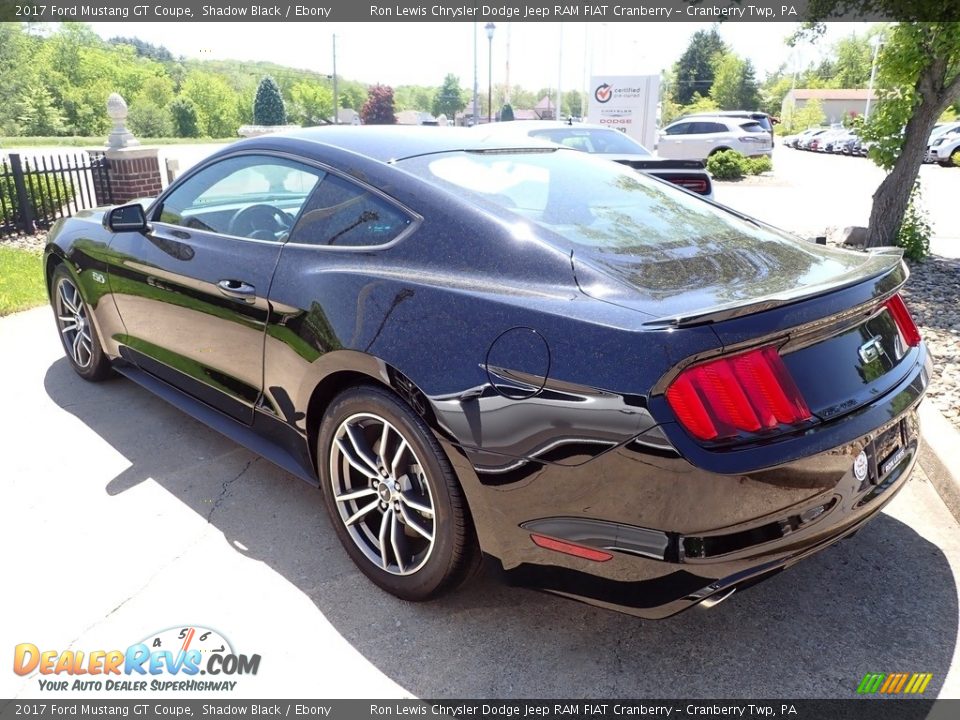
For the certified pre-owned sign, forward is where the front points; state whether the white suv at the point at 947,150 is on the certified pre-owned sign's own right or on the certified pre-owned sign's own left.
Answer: on the certified pre-owned sign's own left

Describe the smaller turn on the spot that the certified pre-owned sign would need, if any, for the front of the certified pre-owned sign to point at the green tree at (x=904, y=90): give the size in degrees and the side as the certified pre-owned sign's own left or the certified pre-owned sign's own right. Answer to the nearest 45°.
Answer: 0° — it already faces it

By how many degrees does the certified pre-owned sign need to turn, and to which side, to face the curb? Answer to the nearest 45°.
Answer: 0° — it already faces it

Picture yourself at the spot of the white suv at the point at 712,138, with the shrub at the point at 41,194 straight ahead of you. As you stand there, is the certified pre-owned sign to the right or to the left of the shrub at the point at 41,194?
right

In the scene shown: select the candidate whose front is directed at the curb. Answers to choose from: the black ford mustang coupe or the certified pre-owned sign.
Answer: the certified pre-owned sign

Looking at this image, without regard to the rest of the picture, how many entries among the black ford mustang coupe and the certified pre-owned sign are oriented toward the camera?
1

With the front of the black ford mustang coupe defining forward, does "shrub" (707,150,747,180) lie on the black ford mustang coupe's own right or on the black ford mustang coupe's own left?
on the black ford mustang coupe's own right

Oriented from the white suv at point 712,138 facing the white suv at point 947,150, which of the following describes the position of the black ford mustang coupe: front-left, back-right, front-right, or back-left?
back-right

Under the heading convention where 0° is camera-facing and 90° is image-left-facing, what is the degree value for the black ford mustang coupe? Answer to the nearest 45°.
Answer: approximately 135°

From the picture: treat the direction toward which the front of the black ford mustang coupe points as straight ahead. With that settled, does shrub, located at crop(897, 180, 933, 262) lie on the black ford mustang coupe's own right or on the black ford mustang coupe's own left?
on the black ford mustang coupe's own right
